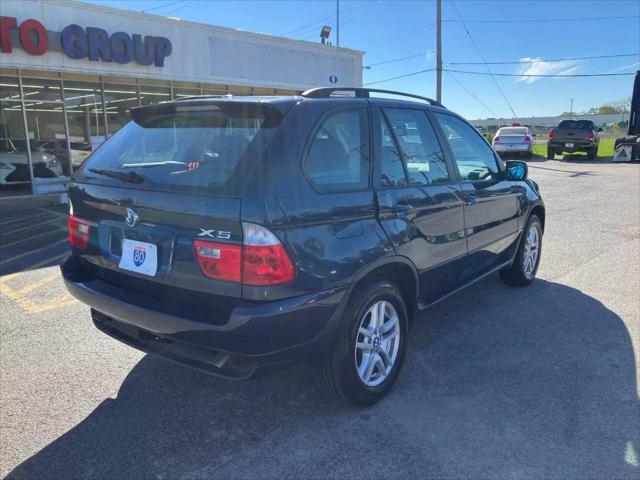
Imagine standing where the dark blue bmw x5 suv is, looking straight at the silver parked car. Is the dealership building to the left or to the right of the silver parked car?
left

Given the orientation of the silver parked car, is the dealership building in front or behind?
behind

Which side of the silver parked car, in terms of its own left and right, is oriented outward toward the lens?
back

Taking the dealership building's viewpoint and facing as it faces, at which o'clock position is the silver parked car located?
The silver parked car is roughly at 10 o'clock from the dealership building.

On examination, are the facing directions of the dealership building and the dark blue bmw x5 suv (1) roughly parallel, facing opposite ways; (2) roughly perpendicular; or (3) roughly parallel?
roughly perpendicular

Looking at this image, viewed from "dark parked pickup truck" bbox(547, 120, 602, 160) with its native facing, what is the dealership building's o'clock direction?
The dealership building is roughly at 7 o'clock from the dark parked pickup truck.

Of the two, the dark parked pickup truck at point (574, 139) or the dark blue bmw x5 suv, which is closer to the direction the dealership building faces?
the dark blue bmw x5 suv

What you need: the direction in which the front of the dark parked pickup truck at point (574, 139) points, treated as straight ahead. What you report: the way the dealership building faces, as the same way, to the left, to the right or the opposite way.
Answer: to the right

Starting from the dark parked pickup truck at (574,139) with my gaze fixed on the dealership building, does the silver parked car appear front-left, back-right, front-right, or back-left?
front-right

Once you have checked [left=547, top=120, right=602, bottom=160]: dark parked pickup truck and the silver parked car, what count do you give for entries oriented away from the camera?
2

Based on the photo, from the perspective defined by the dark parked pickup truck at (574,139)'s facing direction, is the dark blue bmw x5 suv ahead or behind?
behind

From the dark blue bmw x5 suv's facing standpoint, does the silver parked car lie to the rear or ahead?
ahead

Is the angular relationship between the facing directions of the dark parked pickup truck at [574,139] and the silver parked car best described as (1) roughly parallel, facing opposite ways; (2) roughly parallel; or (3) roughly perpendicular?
roughly parallel

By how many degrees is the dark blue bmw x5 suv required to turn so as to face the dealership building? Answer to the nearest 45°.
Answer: approximately 90° to its left

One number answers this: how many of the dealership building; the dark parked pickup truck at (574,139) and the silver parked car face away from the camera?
2

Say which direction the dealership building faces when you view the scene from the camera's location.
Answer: facing the viewer and to the right of the viewer

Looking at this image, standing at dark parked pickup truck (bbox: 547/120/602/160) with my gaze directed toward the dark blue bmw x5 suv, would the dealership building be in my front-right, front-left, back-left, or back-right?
front-right

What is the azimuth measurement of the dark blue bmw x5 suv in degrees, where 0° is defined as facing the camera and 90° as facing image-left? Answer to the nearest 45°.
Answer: approximately 225°

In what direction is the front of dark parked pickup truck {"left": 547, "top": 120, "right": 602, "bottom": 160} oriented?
away from the camera

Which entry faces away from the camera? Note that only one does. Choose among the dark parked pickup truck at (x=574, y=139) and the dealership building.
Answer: the dark parked pickup truck
